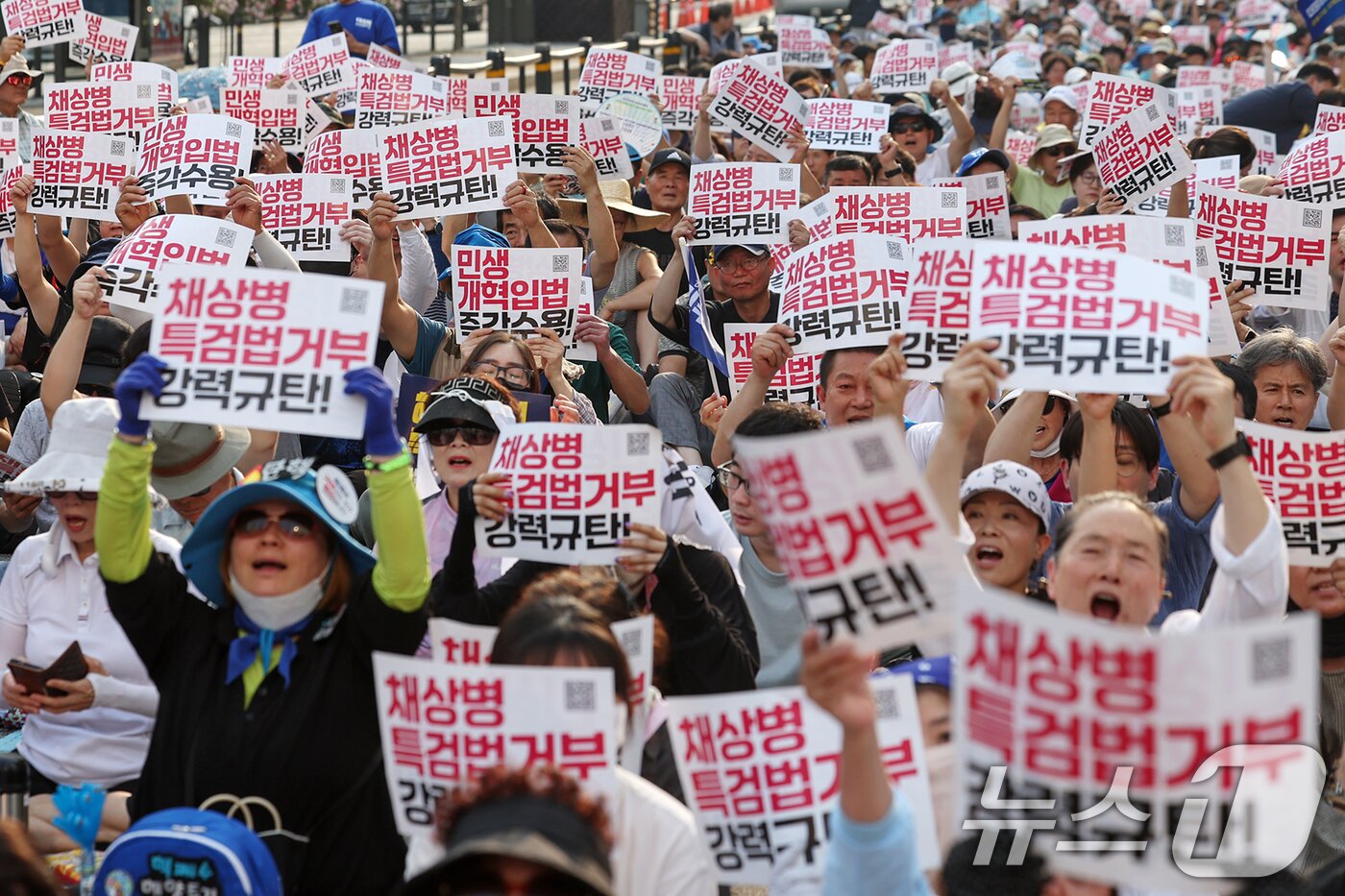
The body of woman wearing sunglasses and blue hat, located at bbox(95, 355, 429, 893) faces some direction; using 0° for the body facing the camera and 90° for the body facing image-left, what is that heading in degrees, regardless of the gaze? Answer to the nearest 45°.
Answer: approximately 0°
